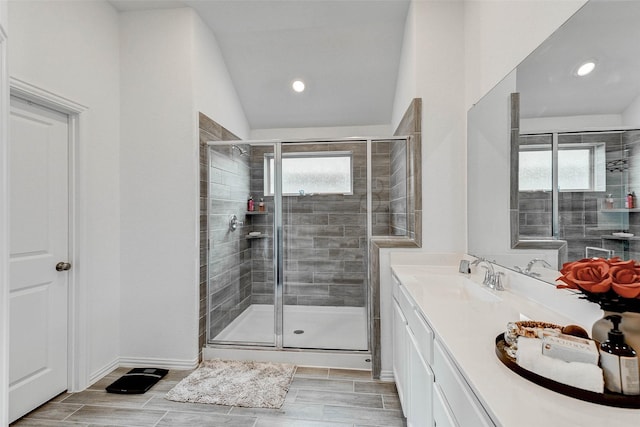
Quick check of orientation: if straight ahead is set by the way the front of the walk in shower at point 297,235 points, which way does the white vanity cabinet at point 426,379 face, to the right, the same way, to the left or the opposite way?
to the right

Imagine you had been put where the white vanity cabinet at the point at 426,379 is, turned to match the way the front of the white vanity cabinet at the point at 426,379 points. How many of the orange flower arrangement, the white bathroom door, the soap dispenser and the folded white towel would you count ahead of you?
1

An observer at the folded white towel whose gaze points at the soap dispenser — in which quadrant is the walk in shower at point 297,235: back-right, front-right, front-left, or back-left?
back-left

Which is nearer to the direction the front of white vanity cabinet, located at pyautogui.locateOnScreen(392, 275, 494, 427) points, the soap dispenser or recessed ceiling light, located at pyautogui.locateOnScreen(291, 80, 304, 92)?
the recessed ceiling light

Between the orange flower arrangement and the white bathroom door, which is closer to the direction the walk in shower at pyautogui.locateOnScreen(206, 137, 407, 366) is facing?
the orange flower arrangement

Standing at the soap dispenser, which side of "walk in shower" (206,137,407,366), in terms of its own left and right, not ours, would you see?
front

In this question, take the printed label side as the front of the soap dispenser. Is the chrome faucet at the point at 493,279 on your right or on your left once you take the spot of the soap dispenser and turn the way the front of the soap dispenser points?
on your right

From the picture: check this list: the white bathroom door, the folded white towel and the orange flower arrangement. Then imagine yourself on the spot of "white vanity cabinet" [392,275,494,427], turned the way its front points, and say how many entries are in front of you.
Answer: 1

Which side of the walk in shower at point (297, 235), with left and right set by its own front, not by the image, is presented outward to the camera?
front

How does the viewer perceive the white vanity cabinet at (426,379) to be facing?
facing to the left of the viewer

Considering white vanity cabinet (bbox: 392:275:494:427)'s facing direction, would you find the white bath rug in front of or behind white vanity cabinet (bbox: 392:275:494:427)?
in front

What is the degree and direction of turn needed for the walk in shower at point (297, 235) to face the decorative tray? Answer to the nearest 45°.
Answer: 0° — it already faces it
